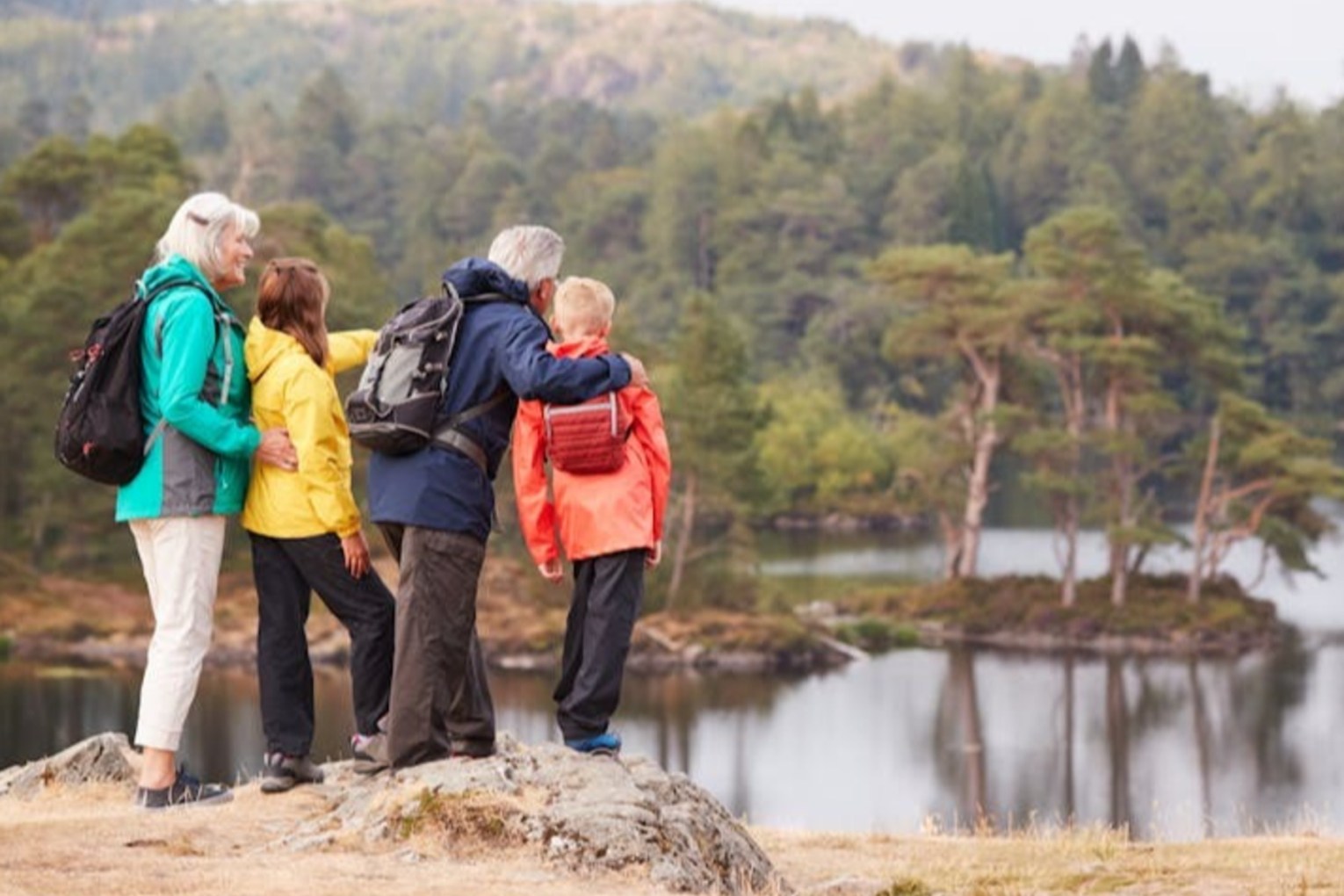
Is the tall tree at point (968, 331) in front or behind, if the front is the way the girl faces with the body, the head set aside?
in front

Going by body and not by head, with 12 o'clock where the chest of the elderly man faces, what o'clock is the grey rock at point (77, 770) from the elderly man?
The grey rock is roughly at 9 o'clock from the elderly man.

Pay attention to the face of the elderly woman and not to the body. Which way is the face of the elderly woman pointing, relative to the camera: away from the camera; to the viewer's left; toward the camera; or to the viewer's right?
to the viewer's right

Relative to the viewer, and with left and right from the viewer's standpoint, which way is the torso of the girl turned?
facing away from the viewer and to the right of the viewer

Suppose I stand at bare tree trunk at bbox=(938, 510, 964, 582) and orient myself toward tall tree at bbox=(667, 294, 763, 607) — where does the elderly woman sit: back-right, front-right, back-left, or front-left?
front-left

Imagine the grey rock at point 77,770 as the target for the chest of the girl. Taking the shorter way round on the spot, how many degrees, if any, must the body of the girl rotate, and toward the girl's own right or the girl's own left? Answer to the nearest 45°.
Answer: approximately 90° to the girl's own left

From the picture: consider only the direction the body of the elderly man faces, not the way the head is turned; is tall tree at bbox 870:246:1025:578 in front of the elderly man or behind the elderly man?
in front

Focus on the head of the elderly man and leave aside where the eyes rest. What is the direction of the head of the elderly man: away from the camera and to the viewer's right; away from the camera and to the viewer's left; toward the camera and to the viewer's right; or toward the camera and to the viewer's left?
away from the camera and to the viewer's right

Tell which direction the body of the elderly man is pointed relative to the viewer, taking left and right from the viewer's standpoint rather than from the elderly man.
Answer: facing away from the viewer and to the right of the viewer

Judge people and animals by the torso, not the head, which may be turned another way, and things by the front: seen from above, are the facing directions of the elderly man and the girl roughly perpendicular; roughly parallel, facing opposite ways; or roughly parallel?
roughly parallel

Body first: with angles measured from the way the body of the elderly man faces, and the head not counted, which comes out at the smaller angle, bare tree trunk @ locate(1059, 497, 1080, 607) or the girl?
the bare tree trunk

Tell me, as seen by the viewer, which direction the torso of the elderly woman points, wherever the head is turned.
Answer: to the viewer's right

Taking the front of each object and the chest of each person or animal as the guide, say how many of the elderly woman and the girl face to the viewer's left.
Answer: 0
